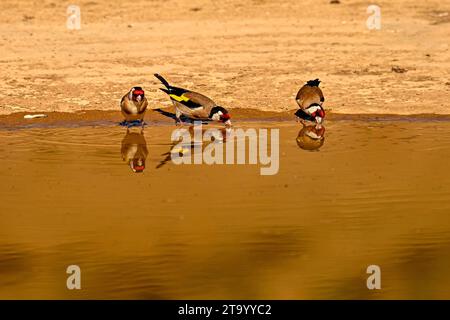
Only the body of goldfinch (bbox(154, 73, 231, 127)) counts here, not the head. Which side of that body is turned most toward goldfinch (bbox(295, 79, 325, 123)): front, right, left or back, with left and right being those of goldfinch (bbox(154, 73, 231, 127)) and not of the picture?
front

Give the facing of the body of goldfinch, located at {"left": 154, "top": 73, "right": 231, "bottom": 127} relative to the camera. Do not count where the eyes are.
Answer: to the viewer's right

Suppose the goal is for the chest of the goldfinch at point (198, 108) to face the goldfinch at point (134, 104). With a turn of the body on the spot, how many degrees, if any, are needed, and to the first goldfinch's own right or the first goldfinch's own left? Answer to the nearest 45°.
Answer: approximately 180°
